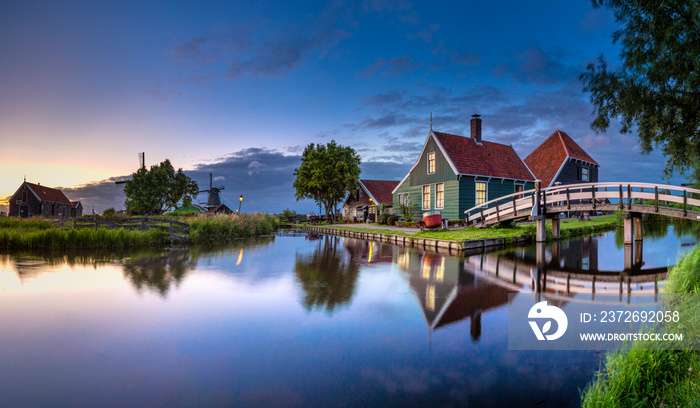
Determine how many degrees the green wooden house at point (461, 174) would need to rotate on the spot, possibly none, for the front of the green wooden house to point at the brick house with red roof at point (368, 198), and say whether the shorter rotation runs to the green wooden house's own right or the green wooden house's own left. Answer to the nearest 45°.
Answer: approximately 90° to the green wooden house's own right

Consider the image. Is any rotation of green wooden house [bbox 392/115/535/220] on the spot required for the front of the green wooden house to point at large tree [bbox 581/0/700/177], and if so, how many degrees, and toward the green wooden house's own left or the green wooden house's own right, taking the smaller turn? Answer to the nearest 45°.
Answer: approximately 45° to the green wooden house's own left

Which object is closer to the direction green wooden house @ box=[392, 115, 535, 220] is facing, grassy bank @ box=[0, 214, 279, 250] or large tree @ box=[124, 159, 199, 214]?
the grassy bank

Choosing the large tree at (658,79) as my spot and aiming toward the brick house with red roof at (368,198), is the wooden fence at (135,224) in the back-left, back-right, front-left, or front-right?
front-left

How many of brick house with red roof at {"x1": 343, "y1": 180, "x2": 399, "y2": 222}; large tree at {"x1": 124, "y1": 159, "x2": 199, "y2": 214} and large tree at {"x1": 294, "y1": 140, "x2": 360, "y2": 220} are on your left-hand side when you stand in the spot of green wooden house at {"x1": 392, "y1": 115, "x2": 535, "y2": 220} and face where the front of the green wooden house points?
0

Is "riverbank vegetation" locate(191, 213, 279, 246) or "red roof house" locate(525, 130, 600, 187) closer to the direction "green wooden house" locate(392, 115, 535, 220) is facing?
the riverbank vegetation

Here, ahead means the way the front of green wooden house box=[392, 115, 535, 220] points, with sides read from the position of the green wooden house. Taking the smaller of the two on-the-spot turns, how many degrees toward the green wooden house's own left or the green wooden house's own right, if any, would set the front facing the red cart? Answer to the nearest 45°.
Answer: approximately 45° to the green wooden house's own left

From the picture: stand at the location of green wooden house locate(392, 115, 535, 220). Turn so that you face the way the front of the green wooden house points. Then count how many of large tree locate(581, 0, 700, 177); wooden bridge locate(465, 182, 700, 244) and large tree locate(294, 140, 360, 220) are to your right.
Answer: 1

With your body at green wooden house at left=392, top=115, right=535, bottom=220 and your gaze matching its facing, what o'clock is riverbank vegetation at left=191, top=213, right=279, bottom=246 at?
The riverbank vegetation is roughly at 1 o'clock from the green wooden house.

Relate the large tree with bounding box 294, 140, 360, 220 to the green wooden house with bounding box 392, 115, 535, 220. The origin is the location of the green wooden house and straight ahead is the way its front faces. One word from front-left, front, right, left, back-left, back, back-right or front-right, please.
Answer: right

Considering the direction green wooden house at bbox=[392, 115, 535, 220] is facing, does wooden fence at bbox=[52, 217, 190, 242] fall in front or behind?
in front

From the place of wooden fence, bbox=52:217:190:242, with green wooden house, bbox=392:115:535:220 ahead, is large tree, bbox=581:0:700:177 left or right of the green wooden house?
right

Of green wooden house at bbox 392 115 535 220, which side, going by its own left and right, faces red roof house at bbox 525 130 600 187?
back

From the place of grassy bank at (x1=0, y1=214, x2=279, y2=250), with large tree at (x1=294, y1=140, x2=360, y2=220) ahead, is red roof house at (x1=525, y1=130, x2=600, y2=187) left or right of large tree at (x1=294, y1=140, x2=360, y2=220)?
right

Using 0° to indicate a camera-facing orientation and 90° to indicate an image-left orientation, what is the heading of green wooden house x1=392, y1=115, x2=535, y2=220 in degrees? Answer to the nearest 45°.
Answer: approximately 45°

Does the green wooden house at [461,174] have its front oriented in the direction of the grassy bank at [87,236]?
yes
